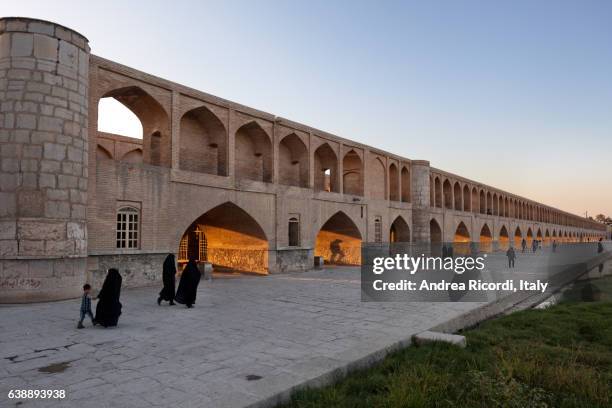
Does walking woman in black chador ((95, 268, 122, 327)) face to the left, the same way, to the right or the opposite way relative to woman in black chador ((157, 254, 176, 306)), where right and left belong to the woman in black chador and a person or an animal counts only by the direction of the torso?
the same way
